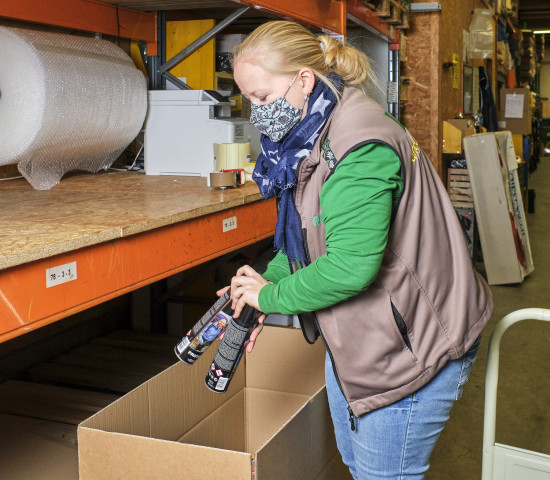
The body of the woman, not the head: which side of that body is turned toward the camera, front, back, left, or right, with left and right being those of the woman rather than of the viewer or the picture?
left

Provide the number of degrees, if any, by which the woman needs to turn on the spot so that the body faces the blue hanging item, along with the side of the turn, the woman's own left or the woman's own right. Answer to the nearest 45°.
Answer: approximately 90° to the woman's own right

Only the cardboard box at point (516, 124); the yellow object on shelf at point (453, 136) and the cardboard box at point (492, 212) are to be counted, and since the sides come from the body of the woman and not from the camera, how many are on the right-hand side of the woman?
3

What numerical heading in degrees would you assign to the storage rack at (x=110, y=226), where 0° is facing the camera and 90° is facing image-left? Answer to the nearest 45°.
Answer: approximately 315°

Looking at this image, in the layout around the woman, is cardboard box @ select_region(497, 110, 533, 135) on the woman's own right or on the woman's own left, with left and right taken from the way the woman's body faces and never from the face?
on the woman's own right
